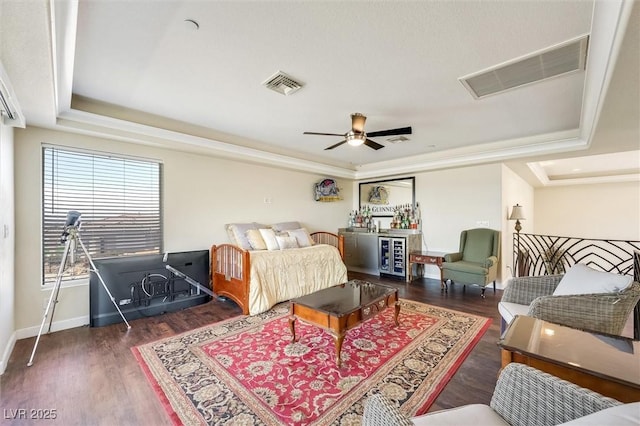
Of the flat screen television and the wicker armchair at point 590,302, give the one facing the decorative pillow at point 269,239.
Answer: the wicker armchair

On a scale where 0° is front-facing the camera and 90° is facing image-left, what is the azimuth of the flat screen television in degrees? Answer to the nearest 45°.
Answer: approximately 135°

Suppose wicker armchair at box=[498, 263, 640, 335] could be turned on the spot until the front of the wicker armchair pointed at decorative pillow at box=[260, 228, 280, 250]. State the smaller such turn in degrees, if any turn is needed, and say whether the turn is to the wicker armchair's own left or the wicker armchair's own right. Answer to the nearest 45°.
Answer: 0° — it already faces it

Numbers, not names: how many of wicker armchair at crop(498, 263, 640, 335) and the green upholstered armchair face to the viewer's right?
0

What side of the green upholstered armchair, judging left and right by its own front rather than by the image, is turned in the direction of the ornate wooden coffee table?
front

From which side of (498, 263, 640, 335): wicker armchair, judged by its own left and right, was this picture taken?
left

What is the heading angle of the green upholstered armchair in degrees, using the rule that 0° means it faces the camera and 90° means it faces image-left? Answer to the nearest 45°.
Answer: approximately 45°

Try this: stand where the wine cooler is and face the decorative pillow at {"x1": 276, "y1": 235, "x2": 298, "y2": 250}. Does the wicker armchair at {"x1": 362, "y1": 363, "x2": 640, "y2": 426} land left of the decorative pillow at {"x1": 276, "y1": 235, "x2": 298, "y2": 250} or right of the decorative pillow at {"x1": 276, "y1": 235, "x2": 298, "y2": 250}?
left

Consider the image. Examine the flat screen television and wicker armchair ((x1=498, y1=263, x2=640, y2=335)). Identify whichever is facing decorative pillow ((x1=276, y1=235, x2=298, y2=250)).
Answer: the wicker armchair

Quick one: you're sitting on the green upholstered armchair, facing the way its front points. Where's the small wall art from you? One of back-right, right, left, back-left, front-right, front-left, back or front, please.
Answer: front-right

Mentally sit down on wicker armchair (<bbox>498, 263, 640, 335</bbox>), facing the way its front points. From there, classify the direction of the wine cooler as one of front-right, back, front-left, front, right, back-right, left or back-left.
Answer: front-right

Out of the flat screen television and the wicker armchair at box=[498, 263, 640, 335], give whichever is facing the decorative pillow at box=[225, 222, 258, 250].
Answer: the wicker armchair
